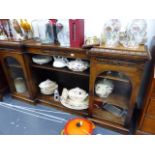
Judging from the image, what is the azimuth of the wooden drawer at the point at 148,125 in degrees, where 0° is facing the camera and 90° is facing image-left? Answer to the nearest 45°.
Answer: approximately 45°

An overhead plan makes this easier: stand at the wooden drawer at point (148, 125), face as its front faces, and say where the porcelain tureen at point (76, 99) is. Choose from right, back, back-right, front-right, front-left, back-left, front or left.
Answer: front-right

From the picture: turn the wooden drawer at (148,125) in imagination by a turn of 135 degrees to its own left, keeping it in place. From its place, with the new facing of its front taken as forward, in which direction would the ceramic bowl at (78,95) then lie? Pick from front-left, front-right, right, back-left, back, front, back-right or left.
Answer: back

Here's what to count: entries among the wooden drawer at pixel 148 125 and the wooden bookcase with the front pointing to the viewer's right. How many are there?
0

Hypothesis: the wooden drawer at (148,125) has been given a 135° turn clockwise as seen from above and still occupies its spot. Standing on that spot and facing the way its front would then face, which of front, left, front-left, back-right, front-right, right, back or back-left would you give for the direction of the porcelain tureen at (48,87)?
left
